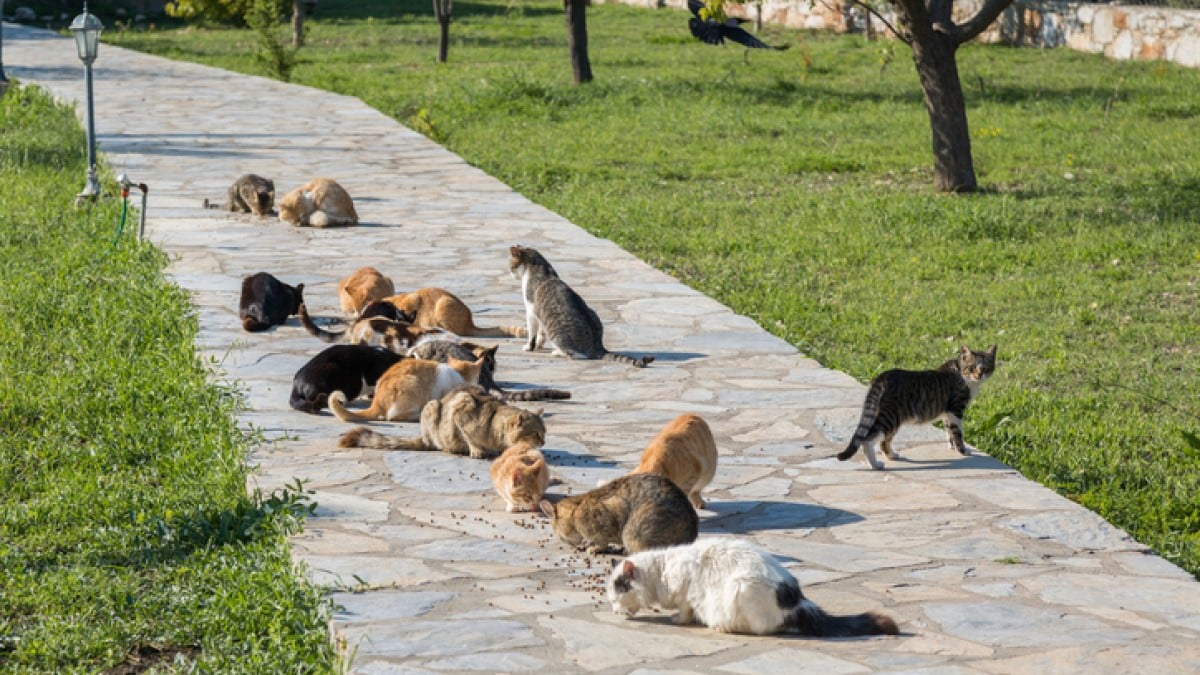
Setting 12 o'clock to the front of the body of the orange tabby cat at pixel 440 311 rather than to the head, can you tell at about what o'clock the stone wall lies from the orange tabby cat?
The stone wall is roughly at 4 o'clock from the orange tabby cat.

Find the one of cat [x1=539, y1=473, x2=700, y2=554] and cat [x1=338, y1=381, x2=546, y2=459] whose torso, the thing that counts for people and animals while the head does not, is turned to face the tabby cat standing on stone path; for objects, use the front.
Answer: cat [x1=338, y1=381, x2=546, y2=459]

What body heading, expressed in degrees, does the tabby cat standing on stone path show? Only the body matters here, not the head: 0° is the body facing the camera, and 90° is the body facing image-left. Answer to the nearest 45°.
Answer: approximately 270°

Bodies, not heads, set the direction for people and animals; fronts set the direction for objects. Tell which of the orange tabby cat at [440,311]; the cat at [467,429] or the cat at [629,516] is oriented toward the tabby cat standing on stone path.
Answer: the cat at [467,429]

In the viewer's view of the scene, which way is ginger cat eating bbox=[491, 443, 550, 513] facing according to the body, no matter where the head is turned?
toward the camera

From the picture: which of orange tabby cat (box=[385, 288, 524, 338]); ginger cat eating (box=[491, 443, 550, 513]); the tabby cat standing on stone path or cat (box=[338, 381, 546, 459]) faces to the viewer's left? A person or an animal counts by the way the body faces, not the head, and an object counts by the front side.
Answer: the orange tabby cat

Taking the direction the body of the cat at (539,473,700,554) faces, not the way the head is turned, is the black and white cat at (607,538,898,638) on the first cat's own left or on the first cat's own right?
on the first cat's own left

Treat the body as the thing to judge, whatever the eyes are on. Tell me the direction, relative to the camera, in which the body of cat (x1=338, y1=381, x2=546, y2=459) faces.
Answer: to the viewer's right

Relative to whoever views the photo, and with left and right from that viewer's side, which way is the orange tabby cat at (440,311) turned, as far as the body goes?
facing to the left of the viewer

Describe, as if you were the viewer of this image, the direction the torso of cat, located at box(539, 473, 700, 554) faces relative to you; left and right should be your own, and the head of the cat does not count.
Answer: facing to the left of the viewer

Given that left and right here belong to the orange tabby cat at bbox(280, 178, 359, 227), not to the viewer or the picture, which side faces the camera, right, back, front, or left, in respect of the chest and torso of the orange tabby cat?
left

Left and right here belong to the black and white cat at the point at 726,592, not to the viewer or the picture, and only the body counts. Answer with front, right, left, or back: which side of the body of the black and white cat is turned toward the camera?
left

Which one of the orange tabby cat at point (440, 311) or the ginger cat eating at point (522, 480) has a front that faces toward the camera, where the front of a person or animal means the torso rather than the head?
the ginger cat eating

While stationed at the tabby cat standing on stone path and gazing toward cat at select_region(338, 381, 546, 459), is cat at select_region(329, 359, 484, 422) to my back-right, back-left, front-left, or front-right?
front-right

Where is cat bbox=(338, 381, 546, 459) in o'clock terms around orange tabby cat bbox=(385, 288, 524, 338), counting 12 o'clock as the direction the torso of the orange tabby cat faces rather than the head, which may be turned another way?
The cat is roughly at 9 o'clock from the orange tabby cat.

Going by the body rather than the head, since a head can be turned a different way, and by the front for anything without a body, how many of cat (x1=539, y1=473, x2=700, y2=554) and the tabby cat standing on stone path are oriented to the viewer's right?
1
